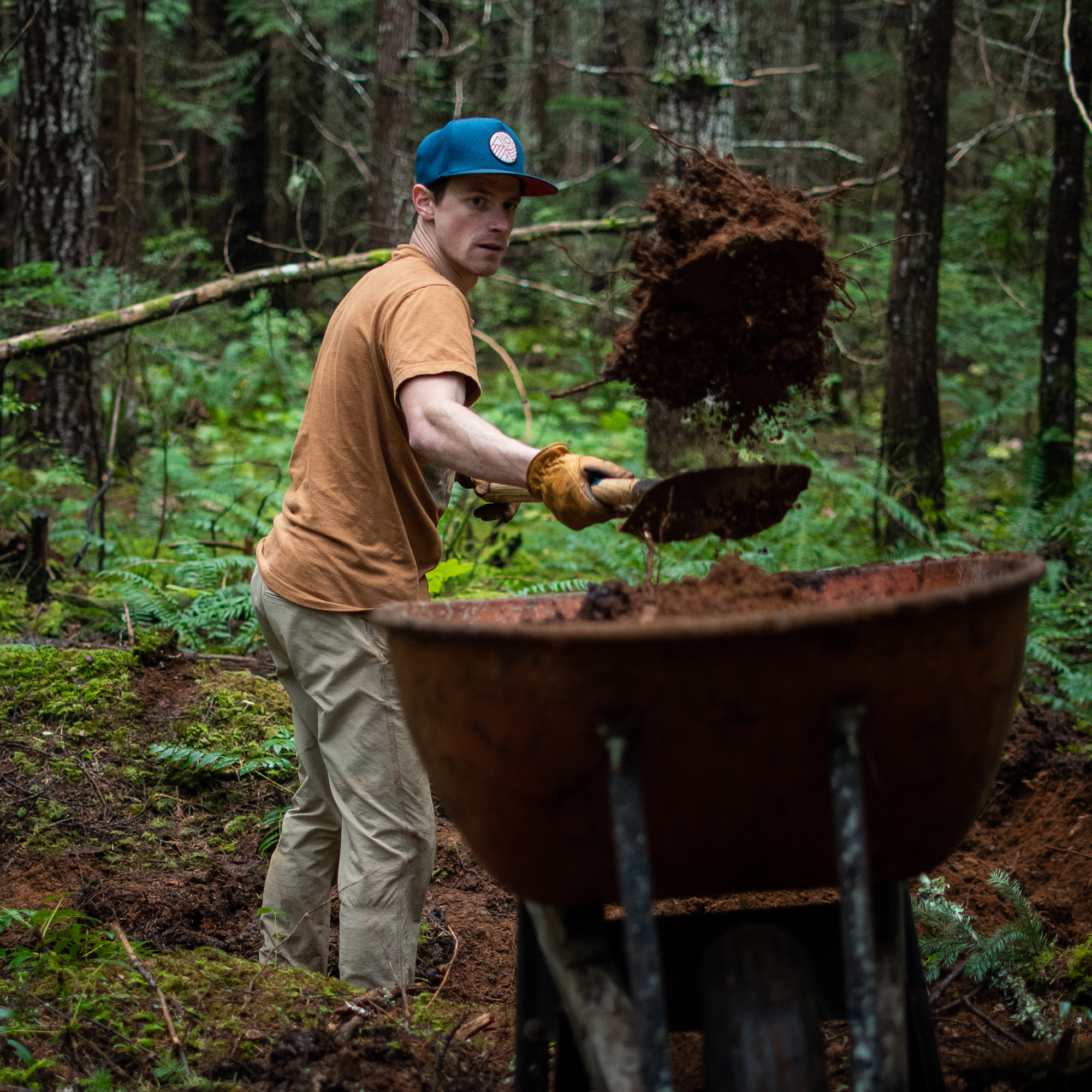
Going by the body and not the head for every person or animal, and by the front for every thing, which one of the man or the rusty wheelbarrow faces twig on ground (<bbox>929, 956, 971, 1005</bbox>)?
the man

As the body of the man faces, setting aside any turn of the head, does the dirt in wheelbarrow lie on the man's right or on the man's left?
on the man's right

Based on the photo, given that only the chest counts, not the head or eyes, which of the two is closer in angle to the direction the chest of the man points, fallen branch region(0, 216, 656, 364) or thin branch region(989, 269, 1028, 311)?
the thin branch

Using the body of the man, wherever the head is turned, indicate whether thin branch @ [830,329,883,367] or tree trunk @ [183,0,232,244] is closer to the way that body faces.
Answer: the thin branch

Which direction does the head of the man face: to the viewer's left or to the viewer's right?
to the viewer's right

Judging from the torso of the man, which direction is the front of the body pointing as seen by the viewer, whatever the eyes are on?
to the viewer's right

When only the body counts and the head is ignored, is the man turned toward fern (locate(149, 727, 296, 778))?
no
